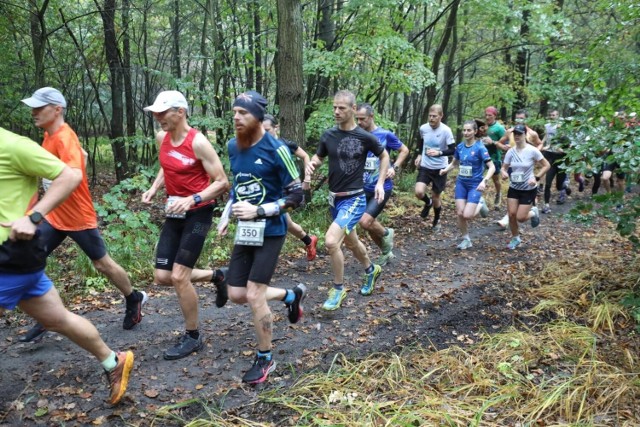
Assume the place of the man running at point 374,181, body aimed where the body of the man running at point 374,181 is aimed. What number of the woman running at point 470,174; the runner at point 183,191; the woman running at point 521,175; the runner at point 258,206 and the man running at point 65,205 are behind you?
2

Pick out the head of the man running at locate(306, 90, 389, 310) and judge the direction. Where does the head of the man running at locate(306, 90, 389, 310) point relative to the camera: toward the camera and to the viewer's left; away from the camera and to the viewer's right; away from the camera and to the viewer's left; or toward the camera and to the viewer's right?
toward the camera and to the viewer's left

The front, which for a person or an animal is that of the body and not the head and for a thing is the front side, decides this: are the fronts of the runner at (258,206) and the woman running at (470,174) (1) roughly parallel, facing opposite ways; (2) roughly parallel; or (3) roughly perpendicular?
roughly parallel

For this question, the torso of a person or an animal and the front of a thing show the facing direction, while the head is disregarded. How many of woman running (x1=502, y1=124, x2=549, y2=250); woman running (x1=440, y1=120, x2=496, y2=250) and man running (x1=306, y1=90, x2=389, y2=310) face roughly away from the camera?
0

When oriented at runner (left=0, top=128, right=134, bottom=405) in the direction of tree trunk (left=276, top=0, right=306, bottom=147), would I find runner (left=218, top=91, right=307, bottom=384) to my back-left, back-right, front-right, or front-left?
front-right

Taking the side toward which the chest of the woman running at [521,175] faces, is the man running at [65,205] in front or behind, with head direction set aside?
in front

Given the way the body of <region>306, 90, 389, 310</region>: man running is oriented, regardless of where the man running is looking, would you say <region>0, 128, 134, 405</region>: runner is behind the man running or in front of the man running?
in front

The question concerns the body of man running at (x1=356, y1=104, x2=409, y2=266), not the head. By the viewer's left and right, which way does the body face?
facing the viewer and to the left of the viewer

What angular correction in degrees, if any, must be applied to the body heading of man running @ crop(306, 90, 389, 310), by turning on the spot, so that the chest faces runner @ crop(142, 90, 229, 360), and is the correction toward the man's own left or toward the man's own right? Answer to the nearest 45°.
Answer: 0° — they already face them

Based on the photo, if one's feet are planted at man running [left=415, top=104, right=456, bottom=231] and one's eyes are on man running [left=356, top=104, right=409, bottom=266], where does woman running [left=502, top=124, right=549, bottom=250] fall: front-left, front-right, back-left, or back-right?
front-left

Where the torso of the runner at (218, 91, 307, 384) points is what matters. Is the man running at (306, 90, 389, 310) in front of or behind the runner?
behind

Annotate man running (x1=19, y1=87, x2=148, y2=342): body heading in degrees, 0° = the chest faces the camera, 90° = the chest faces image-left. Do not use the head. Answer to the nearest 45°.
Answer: approximately 90°

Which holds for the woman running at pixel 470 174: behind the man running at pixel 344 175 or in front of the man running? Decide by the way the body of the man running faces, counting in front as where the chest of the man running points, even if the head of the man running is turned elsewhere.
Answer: behind
